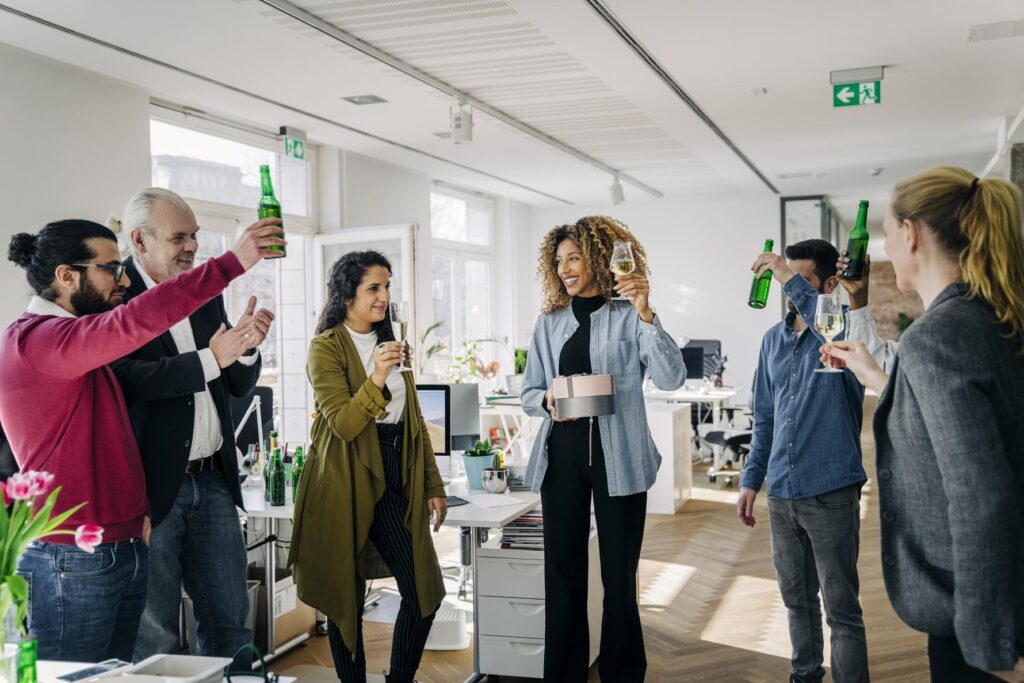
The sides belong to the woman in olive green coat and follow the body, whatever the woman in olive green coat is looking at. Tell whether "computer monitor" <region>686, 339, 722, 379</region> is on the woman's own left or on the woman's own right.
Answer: on the woman's own left

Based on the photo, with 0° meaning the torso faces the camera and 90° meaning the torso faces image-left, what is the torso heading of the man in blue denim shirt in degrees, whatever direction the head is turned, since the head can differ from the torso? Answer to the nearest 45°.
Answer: approximately 45°

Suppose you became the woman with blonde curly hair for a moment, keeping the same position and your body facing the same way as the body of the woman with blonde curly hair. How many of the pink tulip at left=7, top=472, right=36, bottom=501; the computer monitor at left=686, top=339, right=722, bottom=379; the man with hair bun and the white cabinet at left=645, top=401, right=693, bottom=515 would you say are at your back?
2

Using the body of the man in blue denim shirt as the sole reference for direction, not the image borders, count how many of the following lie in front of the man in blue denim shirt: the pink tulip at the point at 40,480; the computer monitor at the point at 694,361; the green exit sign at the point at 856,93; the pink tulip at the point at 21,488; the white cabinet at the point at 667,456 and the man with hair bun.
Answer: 3

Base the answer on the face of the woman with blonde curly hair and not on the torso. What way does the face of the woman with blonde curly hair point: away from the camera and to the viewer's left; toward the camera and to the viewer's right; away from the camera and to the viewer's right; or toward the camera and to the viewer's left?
toward the camera and to the viewer's left

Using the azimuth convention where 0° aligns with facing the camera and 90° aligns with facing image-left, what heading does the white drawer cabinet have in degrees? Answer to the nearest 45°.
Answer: approximately 0°

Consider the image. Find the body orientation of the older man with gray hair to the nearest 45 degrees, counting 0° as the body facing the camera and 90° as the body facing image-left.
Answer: approximately 315°

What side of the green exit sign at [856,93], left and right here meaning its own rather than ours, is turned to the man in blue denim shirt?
front

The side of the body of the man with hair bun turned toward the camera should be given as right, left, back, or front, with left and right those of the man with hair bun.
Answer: right

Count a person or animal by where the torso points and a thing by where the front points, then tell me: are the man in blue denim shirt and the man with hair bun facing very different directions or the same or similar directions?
very different directions

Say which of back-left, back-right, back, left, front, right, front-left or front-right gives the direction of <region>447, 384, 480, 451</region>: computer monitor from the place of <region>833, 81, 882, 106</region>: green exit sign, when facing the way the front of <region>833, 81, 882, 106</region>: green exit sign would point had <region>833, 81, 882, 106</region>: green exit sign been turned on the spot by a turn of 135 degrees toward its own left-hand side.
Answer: back

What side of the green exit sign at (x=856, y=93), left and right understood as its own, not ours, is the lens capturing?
front

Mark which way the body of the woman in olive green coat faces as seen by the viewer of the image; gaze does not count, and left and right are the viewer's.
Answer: facing the viewer and to the right of the viewer

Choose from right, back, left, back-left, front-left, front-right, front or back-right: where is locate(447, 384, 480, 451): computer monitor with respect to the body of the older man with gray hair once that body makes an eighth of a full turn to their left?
front-left

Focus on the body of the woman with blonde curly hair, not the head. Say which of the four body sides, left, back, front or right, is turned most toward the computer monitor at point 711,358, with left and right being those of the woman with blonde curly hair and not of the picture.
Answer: back

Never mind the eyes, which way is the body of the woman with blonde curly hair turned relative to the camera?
toward the camera

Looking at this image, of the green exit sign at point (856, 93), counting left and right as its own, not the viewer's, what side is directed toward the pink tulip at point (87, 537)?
front

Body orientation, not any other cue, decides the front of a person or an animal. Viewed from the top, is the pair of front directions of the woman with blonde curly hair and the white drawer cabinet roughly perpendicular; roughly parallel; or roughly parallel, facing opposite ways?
roughly parallel
